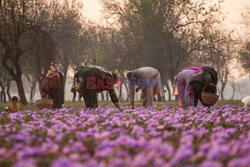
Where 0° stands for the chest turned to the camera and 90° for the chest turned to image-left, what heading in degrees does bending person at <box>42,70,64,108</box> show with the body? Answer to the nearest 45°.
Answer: approximately 90°

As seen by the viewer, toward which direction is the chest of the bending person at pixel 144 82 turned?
to the viewer's left

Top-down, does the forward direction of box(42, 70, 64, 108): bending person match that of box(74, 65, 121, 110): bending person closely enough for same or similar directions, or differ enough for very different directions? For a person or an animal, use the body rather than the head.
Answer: very different directions

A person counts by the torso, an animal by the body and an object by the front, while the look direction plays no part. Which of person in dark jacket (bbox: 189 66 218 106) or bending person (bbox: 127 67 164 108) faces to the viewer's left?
the bending person

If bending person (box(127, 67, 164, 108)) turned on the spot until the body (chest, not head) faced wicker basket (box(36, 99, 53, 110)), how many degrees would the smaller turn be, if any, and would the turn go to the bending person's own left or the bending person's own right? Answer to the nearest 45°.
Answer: approximately 45° to the bending person's own left
